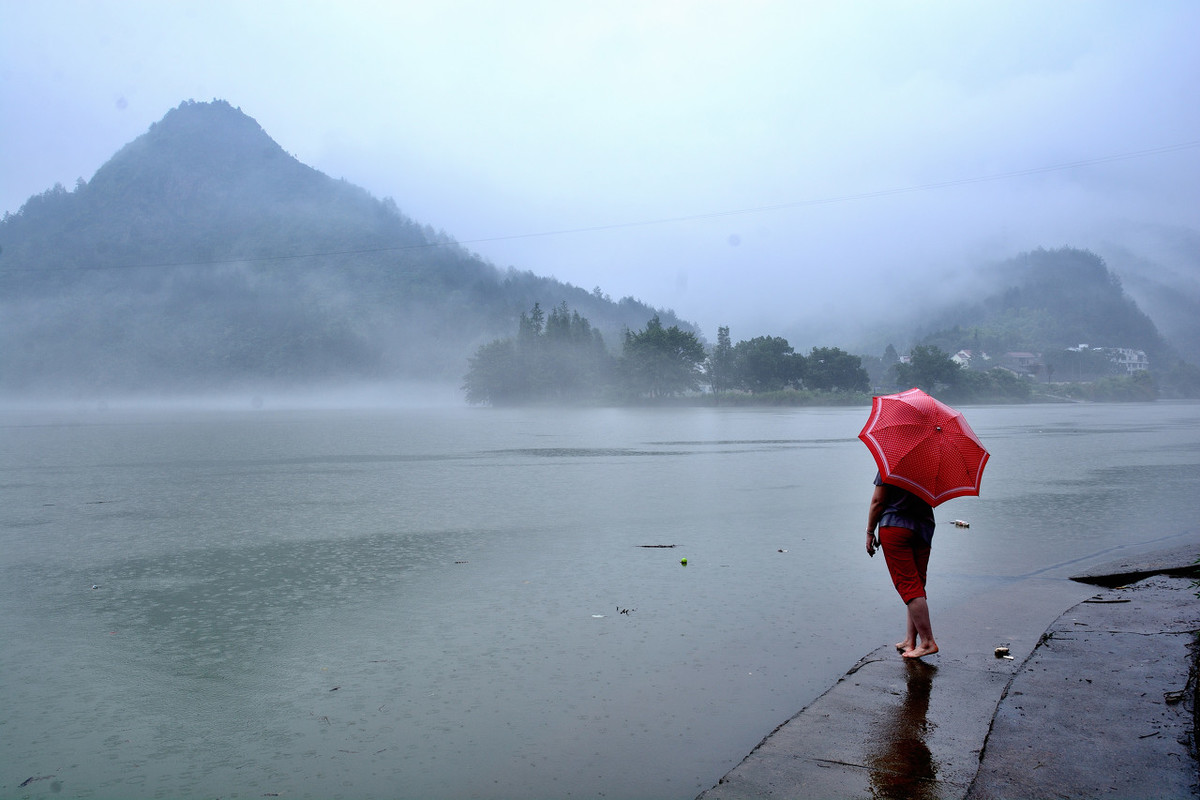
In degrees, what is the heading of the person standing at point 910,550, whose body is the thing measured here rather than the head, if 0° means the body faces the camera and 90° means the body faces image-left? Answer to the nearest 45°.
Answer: approximately 135°
